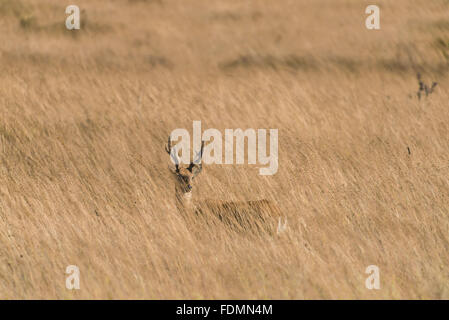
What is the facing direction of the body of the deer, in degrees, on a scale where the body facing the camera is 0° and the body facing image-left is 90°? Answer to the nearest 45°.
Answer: approximately 90°
